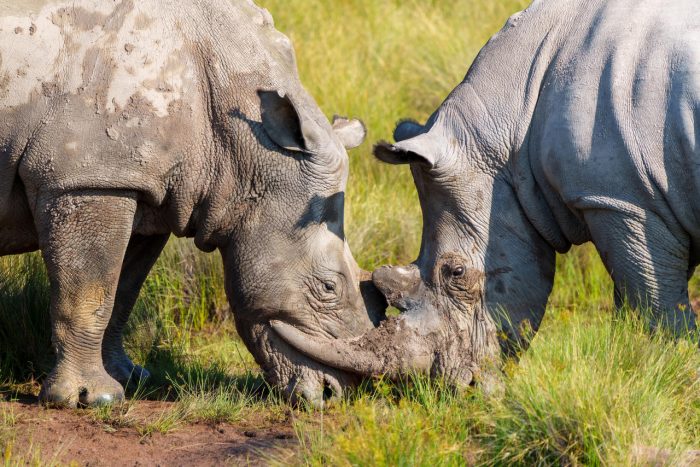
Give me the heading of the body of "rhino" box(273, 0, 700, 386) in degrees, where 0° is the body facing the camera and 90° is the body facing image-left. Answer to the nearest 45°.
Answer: approximately 90°

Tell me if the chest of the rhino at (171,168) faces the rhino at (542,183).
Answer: yes

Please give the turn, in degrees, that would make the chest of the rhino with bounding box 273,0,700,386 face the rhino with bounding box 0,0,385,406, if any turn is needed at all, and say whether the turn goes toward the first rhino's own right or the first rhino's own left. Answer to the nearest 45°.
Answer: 0° — it already faces it

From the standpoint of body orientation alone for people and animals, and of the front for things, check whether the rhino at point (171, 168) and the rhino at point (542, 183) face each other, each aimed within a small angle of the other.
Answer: yes

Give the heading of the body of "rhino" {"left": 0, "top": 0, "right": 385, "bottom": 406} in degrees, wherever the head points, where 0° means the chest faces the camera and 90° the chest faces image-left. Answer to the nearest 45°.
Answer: approximately 270°

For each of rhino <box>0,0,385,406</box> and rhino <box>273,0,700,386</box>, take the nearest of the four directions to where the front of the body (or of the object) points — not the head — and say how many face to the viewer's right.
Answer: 1

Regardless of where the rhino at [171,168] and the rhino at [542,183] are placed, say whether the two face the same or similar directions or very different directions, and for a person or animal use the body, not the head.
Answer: very different directions
